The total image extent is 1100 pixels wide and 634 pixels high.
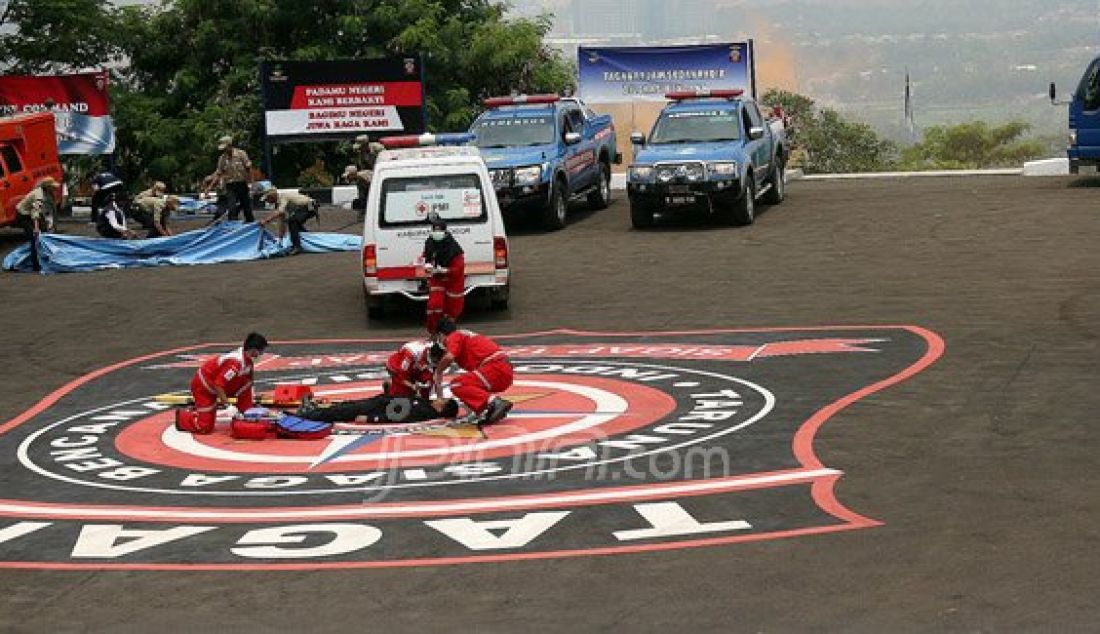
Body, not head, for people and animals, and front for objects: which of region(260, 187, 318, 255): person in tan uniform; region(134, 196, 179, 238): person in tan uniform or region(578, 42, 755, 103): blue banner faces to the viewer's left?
region(260, 187, 318, 255): person in tan uniform

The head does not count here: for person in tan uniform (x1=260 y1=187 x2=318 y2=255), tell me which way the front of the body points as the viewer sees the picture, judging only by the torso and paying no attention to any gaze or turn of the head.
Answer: to the viewer's left

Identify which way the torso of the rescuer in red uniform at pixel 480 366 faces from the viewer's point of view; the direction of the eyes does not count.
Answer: to the viewer's left

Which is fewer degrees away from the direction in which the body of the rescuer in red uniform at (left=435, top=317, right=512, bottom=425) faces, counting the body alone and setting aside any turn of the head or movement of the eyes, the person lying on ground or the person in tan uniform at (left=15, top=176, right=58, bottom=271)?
the person lying on ground

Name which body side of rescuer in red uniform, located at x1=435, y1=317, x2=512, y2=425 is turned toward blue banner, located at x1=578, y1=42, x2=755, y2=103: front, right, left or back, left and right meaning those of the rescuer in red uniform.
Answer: right

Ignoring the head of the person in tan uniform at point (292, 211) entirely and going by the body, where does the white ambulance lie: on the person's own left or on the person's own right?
on the person's own left

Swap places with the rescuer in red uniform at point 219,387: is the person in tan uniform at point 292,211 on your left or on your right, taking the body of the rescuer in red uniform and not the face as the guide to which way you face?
on your left

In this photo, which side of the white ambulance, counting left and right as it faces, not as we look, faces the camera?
back

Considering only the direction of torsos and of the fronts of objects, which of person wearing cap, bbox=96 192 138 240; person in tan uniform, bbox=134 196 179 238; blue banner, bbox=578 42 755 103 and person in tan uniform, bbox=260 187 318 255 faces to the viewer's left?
person in tan uniform, bbox=260 187 318 255

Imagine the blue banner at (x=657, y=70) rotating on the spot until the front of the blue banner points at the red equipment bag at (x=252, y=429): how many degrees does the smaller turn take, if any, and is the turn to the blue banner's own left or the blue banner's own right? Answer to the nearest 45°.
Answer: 0° — it already faces it

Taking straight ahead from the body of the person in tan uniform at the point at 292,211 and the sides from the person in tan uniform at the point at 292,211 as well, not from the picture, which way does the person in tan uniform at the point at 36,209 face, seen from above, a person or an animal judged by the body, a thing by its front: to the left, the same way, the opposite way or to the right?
the opposite way

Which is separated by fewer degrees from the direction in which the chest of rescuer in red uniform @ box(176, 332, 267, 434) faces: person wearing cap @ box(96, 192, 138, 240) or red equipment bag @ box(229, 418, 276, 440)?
the red equipment bag

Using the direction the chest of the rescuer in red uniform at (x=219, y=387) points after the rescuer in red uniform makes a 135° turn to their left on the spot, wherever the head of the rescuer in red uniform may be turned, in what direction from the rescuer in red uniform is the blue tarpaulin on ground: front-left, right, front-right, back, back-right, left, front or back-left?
front-right
